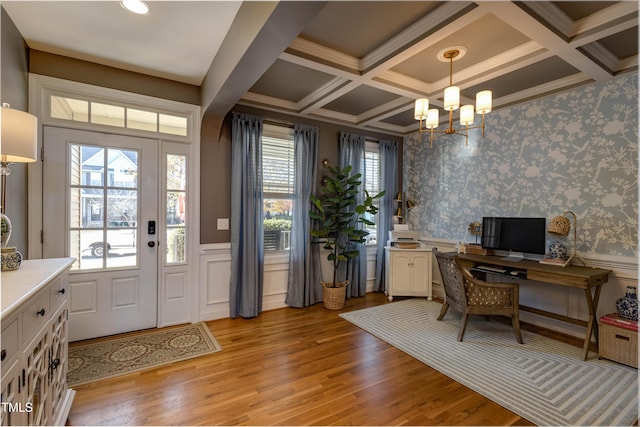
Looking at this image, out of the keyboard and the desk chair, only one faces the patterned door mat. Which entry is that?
the keyboard

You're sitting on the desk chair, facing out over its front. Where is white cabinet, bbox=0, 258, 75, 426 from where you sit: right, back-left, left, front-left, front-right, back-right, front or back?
back

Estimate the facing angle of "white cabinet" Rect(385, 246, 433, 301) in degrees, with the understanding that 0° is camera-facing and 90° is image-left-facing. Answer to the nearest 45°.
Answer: approximately 0°

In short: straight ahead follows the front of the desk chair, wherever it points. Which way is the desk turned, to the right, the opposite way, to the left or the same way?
the opposite way

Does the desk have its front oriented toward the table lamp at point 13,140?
yes

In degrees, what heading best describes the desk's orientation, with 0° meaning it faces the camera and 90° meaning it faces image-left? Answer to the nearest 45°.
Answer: approximately 45°

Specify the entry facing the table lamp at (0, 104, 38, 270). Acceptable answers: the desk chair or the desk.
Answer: the desk

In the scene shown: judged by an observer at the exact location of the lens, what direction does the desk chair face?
facing away from the viewer and to the right of the viewer

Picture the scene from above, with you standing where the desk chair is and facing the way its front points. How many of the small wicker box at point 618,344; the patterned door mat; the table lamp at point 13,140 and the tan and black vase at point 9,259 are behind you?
3

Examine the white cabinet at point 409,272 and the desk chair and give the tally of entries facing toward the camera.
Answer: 1

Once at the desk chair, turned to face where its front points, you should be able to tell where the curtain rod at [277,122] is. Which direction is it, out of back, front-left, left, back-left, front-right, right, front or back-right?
back-left
